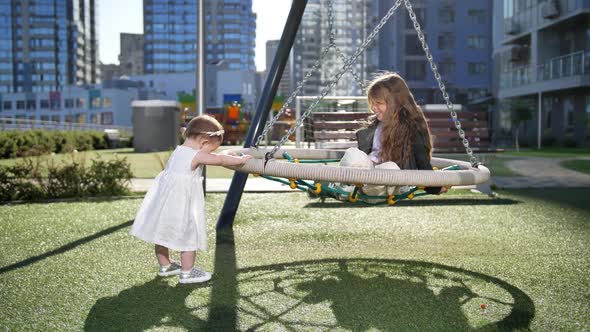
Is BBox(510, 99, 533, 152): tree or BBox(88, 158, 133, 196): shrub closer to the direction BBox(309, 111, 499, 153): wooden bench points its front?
the shrub

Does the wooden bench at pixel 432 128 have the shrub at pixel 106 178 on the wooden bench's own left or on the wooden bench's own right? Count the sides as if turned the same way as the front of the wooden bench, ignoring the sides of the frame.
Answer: on the wooden bench's own right

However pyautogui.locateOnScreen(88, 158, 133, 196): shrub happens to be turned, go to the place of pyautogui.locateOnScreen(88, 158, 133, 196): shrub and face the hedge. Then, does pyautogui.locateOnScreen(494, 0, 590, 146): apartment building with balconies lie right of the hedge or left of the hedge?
right

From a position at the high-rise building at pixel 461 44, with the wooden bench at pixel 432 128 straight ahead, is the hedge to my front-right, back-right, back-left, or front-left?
front-right

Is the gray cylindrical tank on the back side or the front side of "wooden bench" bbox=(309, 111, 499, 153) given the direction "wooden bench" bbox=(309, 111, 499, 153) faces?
on the back side

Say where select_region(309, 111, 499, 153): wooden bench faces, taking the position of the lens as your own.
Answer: facing the viewer

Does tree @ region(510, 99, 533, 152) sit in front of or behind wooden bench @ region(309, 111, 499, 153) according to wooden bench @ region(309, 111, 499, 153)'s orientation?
behind

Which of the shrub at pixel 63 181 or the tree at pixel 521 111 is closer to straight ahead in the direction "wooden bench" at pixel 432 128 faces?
the shrub

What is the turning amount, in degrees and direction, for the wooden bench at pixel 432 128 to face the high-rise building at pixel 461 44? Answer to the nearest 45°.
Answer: approximately 180°

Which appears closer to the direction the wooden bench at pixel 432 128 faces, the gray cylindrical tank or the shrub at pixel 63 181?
the shrub

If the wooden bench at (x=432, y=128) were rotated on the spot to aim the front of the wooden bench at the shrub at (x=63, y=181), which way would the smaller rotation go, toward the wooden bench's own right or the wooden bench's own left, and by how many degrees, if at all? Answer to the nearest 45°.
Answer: approximately 45° to the wooden bench's own right
